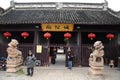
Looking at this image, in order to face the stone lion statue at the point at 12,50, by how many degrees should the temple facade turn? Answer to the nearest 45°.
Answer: approximately 45° to its right

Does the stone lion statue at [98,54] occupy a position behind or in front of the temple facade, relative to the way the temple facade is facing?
in front

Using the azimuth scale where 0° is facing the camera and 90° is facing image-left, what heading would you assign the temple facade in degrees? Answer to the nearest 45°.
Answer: approximately 0°
